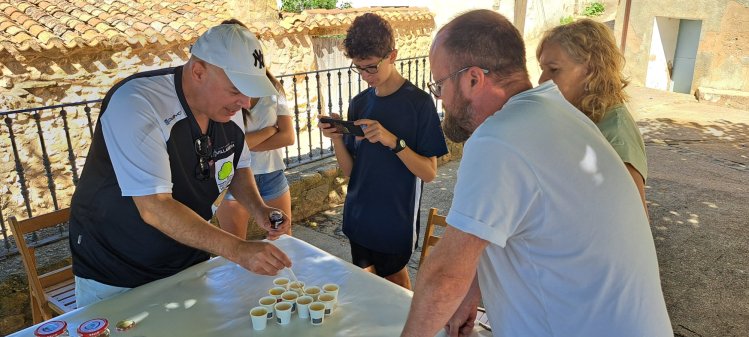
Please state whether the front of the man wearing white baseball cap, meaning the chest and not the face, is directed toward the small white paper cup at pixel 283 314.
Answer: yes

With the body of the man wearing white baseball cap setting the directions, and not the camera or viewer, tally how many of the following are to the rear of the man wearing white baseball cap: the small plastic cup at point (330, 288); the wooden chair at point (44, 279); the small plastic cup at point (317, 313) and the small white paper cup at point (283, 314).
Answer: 1

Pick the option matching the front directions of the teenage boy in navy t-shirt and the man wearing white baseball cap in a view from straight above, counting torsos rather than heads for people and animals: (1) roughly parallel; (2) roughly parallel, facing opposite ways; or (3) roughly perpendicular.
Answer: roughly perpendicular

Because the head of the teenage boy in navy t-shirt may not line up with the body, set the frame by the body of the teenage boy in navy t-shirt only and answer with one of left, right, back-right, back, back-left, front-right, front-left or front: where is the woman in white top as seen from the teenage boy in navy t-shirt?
right

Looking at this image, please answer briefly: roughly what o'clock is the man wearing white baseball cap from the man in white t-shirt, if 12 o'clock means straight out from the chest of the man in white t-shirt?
The man wearing white baseball cap is roughly at 11 o'clock from the man in white t-shirt.

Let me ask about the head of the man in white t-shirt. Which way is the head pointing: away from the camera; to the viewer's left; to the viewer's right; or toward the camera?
to the viewer's left

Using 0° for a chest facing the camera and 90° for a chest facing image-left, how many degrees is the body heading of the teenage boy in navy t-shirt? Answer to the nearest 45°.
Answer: approximately 45°

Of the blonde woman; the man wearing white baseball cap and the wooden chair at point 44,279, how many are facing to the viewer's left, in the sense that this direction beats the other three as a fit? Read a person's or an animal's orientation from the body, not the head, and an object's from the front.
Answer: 1

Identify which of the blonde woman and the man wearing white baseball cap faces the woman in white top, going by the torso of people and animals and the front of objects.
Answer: the blonde woman

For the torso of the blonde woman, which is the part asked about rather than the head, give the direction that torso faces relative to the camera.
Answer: to the viewer's left

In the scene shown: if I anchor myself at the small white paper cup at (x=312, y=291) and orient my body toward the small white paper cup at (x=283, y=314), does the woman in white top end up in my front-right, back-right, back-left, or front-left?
back-right

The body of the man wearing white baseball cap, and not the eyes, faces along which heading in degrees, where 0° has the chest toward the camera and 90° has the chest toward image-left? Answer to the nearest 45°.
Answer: approximately 315°
